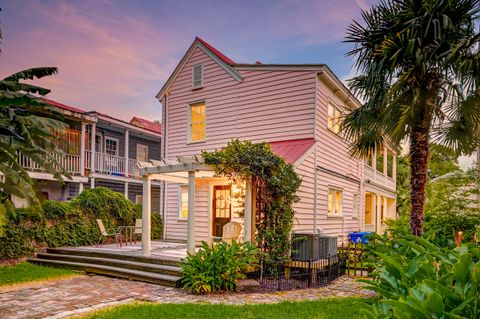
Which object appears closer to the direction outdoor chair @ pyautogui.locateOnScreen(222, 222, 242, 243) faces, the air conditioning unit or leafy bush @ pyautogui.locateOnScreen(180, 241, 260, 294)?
the leafy bush

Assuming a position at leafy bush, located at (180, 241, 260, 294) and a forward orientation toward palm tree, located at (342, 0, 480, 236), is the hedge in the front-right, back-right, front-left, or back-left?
back-left

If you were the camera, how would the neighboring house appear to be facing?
facing the viewer and to the right of the viewer

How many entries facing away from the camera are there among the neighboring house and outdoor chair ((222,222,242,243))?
0

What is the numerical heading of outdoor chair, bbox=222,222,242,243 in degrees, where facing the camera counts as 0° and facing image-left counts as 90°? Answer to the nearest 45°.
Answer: approximately 45°

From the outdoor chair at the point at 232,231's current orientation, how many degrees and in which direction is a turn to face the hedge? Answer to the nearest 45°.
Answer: approximately 90° to its right

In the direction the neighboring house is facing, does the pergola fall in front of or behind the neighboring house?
in front
